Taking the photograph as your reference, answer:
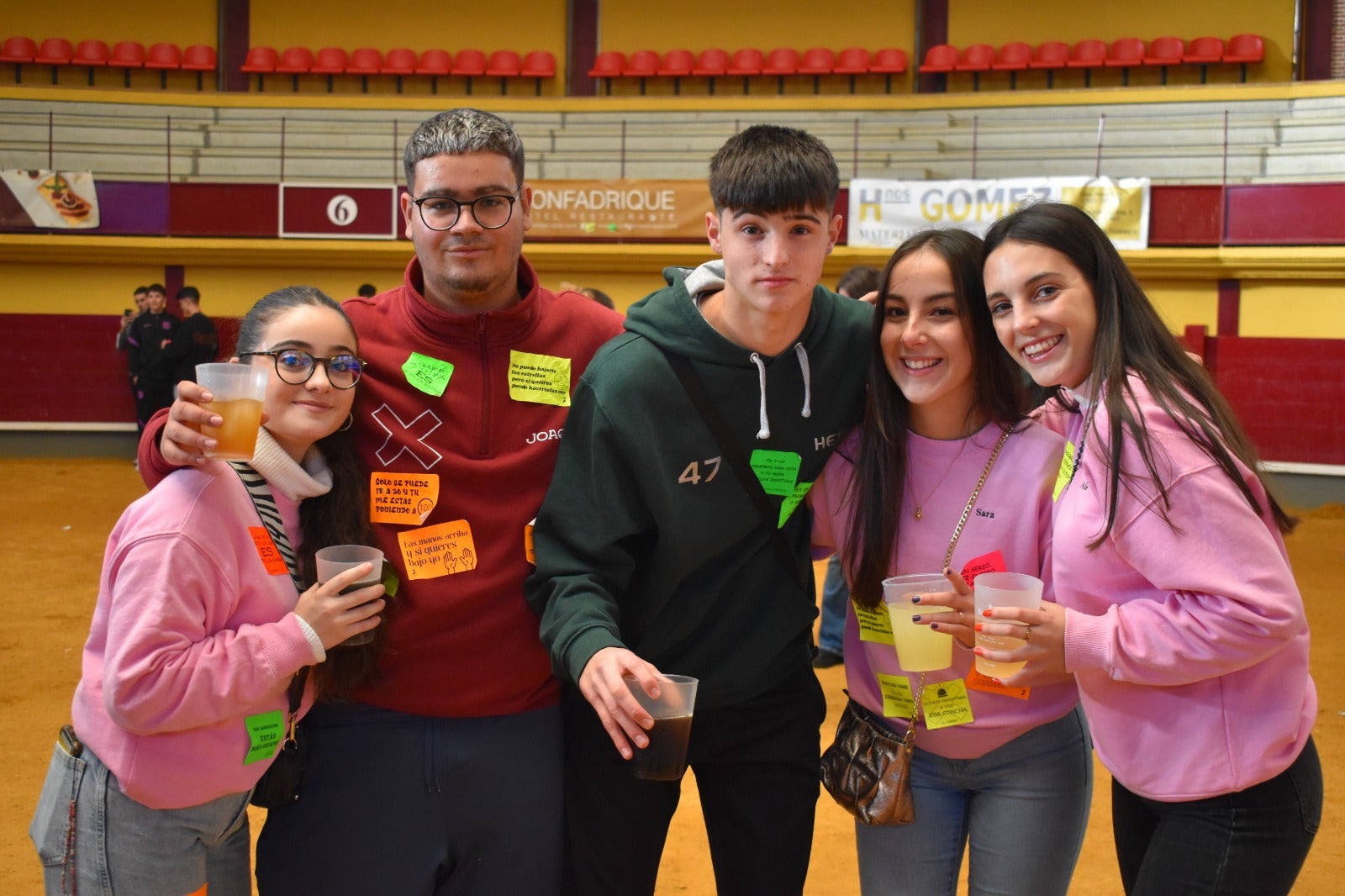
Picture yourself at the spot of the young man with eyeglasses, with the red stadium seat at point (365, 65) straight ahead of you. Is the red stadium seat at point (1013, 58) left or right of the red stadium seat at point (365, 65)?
right

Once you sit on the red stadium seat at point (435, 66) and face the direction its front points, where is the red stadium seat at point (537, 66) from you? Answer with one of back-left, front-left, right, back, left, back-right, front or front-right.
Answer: left

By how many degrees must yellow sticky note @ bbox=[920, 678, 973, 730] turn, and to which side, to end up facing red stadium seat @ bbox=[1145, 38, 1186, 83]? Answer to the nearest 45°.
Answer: approximately 180°

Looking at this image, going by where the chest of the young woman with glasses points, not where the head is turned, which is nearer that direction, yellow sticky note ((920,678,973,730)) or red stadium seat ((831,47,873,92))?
the yellow sticky note

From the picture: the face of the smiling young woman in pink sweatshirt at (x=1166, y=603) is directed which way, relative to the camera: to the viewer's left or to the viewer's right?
to the viewer's left

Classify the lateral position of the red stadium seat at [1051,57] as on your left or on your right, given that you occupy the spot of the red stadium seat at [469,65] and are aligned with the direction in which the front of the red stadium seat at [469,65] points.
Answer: on your left

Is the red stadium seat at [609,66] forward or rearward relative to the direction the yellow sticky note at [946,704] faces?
rearward

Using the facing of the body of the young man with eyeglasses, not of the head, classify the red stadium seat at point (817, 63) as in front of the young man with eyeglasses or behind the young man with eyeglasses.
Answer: behind

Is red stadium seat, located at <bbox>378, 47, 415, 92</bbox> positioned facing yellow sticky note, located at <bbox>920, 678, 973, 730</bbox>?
yes

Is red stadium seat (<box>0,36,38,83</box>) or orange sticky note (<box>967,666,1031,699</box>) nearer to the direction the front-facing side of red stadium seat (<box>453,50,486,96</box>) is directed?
the orange sticky note

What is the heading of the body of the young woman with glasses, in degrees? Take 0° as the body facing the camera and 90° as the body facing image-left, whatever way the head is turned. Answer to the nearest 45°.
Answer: approximately 315°

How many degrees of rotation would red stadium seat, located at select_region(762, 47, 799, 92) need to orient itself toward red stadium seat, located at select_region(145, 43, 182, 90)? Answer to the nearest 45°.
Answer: approximately 90° to its right
